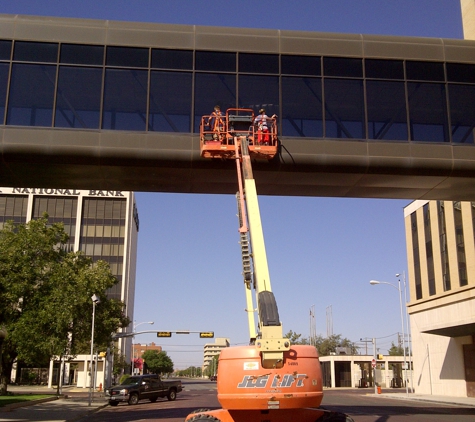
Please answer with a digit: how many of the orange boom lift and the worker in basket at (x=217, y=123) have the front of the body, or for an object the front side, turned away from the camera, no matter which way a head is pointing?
2

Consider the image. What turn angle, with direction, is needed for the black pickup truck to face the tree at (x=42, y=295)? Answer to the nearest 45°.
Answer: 0° — it already faces it

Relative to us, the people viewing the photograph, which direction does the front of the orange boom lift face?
facing away from the viewer

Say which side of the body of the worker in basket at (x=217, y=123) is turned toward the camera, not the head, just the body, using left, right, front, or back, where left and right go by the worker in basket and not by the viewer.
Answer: back

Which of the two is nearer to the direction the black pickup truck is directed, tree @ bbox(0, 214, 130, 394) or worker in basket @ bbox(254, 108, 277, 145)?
the tree

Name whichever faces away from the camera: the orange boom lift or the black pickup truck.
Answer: the orange boom lift

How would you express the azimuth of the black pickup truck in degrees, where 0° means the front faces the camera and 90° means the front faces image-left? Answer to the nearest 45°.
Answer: approximately 45°

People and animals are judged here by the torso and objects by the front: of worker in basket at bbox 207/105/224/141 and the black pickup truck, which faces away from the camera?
the worker in basket

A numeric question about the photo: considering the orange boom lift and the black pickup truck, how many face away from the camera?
1

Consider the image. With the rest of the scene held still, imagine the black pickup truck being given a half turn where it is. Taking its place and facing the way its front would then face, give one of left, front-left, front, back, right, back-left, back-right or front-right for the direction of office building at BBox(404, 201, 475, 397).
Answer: front-right

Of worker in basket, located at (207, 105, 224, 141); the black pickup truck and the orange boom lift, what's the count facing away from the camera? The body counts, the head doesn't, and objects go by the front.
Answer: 2
